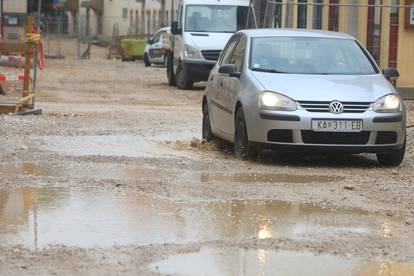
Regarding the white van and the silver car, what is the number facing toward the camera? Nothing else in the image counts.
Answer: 2

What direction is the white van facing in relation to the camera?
toward the camera

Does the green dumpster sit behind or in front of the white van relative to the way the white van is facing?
behind

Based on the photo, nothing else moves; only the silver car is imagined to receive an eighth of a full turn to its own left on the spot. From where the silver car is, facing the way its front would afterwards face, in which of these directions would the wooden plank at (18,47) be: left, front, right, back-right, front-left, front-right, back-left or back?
back

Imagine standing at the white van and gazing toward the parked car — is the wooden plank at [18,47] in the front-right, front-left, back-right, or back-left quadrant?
back-left

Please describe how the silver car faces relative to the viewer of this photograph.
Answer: facing the viewer

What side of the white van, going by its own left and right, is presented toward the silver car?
front

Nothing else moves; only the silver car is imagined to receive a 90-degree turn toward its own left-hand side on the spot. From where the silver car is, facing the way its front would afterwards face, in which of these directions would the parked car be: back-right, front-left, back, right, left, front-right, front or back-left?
left

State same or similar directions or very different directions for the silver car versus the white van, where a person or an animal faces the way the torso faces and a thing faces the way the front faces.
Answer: same or similar directions

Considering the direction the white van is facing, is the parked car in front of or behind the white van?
behind

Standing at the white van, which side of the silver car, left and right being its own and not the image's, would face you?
back

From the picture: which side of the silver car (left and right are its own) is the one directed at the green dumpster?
back
